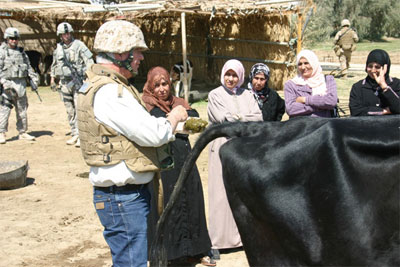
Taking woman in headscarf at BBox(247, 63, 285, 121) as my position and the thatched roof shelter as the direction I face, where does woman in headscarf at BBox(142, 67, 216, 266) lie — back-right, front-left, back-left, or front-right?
back-left

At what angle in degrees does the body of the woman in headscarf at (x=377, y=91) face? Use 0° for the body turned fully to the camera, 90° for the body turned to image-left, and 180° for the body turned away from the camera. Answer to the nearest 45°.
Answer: approximately 0°

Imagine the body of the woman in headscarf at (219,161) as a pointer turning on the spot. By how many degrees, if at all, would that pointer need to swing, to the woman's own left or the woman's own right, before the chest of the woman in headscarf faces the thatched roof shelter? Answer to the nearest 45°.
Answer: approximately 180°

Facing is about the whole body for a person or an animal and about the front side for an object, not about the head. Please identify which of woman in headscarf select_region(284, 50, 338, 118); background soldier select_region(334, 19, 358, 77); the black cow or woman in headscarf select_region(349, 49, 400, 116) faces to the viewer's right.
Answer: the black cow

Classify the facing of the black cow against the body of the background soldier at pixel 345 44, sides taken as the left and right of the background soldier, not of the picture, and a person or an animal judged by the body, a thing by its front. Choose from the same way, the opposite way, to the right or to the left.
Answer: to the right

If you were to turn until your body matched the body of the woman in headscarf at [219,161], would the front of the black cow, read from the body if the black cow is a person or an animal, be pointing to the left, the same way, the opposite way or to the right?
to the left

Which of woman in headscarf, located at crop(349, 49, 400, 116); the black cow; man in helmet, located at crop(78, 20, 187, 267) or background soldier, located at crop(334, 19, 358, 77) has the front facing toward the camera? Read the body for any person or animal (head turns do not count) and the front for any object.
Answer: the woman in headscarf

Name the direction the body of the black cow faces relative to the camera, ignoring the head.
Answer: to the viewer's right

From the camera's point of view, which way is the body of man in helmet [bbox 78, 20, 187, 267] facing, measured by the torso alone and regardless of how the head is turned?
to the viewer's right
